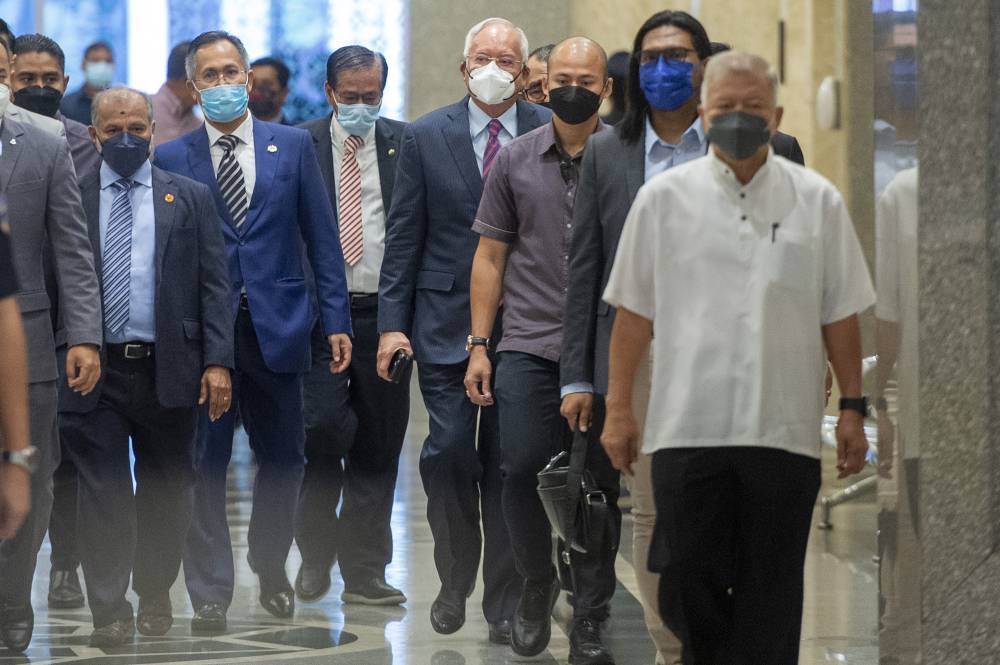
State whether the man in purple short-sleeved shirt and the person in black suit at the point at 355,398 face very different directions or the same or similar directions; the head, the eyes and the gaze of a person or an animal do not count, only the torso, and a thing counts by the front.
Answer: same or similar directions

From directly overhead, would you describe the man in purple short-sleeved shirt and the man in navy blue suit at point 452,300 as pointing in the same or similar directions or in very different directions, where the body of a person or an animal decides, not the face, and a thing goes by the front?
same or similar directions

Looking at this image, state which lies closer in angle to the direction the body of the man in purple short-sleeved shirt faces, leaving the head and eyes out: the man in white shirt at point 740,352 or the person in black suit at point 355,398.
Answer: the man in white shirt

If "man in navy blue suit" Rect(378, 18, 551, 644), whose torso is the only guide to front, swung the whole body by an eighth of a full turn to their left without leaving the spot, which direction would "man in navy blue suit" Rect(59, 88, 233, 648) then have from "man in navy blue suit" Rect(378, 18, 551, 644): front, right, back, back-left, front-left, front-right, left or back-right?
back-right

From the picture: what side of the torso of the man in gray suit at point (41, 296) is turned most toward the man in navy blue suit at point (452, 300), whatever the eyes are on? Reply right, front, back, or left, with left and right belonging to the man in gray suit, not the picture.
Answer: left

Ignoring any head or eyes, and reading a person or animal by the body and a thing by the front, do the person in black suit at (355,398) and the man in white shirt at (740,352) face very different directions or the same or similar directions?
same or similar directions

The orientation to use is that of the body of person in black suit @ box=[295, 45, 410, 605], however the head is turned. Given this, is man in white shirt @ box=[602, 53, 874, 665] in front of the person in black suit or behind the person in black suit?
in front

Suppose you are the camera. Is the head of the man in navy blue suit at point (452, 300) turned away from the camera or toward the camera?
toward the camera

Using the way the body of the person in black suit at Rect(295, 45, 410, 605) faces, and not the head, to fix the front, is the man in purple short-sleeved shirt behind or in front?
in front

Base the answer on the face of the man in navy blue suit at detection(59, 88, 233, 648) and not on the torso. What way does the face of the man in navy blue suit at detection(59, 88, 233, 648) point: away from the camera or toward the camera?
toward the camera

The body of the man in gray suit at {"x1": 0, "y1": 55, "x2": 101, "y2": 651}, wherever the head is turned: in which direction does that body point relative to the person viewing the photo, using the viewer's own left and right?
facing the viewer

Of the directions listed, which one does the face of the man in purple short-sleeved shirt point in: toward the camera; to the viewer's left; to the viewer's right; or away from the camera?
toward the camera

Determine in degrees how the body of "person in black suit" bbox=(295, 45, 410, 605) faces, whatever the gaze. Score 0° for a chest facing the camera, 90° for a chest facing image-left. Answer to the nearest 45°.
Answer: approximately 0°
